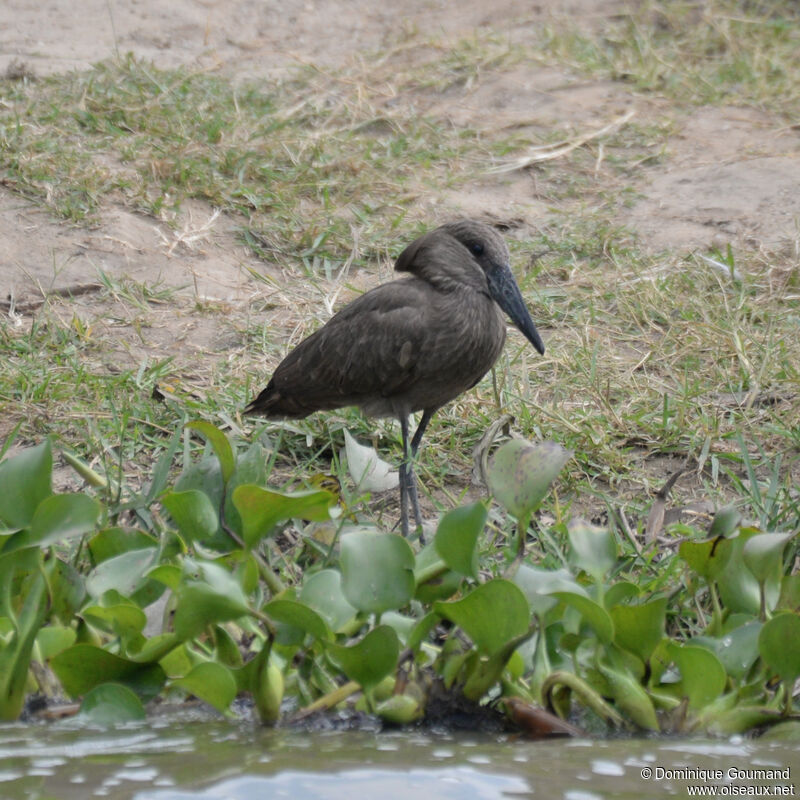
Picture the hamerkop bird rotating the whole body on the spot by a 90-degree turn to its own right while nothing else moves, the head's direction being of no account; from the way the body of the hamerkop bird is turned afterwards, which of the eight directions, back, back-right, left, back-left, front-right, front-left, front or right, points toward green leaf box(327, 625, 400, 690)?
front

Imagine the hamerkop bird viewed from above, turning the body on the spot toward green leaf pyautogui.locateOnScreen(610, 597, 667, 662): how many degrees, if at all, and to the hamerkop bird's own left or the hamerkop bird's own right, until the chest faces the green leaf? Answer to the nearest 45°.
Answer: approximately 90° to the hamerkop bird's own right

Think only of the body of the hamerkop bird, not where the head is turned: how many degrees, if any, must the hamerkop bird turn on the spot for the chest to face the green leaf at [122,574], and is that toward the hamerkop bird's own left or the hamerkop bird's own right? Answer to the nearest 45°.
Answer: approximately 135° to the hamerkop bird's own right

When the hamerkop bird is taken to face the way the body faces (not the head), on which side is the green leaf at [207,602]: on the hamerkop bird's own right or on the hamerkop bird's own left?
on the hamerkop bird's own right

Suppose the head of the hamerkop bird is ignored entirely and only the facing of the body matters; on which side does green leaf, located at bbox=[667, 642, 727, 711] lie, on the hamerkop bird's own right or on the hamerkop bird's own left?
on the hamerkop bird's own right

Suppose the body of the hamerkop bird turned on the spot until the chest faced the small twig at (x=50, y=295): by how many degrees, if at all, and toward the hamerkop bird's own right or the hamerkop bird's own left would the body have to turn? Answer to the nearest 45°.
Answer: approximately 135° to the hamerkop bird's own left

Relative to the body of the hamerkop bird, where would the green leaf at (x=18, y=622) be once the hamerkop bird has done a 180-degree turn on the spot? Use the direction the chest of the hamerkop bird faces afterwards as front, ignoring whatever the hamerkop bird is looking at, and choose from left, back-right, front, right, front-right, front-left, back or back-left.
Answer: front-left

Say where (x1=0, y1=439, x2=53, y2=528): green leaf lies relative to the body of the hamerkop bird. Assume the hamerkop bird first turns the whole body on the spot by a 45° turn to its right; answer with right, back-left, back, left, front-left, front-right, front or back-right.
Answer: right

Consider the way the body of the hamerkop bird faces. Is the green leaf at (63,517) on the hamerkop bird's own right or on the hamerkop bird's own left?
on the hamerkop bird's own right

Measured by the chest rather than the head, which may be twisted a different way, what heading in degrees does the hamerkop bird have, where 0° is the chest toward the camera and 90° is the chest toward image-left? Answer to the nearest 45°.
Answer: approximately 270°

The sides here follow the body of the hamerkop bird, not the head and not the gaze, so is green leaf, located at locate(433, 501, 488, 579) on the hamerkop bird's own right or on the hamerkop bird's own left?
on the hamerkop bird's own right

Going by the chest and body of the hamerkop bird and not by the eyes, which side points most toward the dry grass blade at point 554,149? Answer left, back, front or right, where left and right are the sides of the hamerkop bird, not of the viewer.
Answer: left

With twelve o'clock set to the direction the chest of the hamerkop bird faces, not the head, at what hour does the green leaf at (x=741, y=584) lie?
The green leaf is roughly at 2 o'clock from the hamerkop bird.
